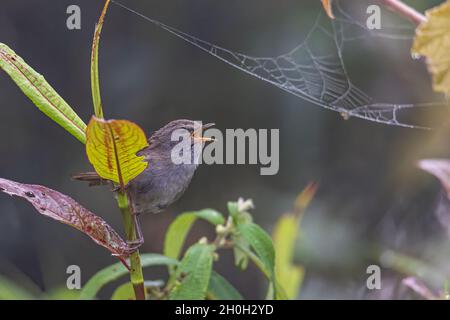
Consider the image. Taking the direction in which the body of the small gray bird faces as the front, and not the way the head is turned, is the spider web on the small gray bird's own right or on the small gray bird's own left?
on the small gray bird's own left

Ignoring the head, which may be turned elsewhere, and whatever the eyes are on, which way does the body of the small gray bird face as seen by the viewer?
to the viewer's right
